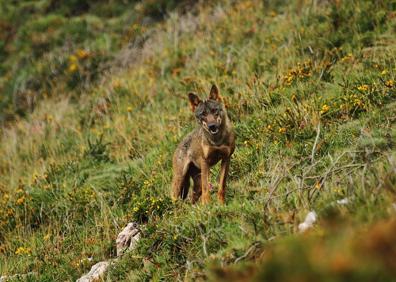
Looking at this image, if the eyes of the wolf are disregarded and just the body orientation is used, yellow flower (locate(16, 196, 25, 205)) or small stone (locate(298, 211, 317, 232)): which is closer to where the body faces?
the small stone

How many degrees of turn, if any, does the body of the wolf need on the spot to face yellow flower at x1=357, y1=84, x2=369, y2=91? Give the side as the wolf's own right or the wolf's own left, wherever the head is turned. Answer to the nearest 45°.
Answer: approximately 90° to the wolf's own left

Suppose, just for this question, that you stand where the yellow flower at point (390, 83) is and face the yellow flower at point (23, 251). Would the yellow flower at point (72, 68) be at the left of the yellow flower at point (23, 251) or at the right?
right

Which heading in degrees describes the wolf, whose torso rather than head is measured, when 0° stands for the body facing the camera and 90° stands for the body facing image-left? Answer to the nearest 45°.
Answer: approximately 315°

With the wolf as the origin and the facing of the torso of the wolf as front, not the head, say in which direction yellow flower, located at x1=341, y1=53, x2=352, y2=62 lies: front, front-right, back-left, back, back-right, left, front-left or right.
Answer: left
